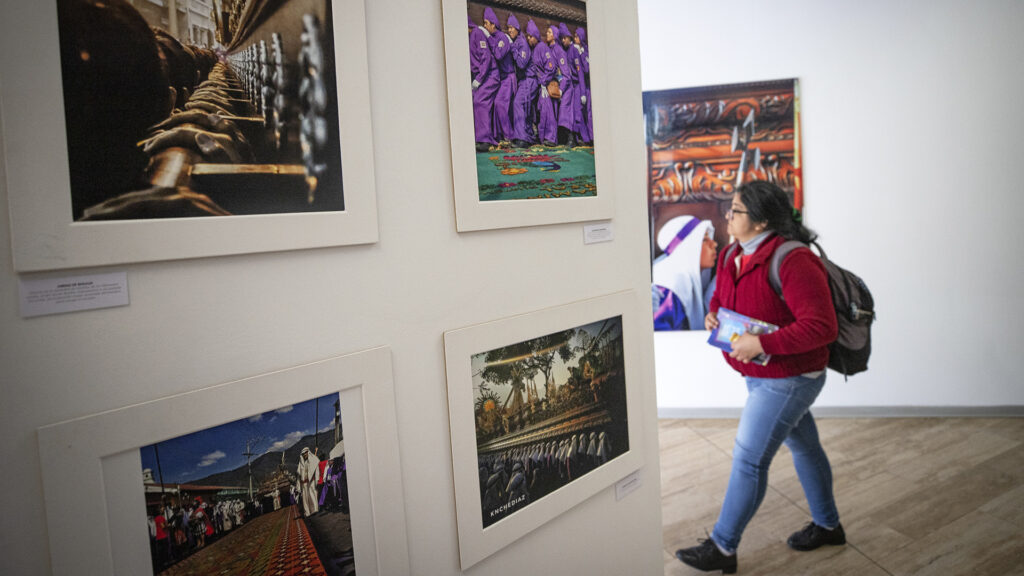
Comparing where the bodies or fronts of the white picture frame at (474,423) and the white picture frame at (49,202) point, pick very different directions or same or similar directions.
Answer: same or similar directions

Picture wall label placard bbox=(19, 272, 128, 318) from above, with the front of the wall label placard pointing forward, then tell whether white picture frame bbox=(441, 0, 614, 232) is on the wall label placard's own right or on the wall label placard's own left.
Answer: on the wall label placard's own left

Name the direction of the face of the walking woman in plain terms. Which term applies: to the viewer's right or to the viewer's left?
to the viewer's left

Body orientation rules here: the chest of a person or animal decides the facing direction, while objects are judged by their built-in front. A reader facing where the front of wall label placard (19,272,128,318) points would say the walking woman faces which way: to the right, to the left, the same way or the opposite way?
the opposite way

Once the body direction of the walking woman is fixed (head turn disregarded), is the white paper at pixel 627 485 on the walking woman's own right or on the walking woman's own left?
on the walking woman's own left

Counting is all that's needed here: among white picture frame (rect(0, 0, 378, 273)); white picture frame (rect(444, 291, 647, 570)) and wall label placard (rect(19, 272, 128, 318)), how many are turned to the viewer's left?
0

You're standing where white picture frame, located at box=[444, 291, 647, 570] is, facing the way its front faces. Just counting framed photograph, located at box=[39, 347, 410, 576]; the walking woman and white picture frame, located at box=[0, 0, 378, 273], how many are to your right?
2

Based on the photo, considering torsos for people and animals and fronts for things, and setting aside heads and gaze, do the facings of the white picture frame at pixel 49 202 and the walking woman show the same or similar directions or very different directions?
very different directions

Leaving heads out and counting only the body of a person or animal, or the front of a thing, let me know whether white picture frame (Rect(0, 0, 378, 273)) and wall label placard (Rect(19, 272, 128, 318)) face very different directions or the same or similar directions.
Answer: same or similar directions

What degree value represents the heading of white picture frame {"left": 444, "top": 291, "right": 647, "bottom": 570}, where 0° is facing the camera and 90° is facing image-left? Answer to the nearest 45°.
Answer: approximately 315°
